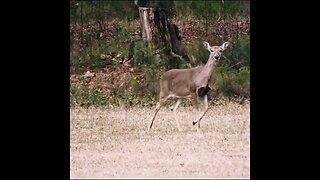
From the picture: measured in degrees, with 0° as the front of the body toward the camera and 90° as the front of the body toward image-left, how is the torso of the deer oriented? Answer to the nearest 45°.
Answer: approximately 270°

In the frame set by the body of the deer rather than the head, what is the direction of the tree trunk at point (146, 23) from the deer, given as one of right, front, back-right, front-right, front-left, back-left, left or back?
back-left

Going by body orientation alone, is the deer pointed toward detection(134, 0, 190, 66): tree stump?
no
